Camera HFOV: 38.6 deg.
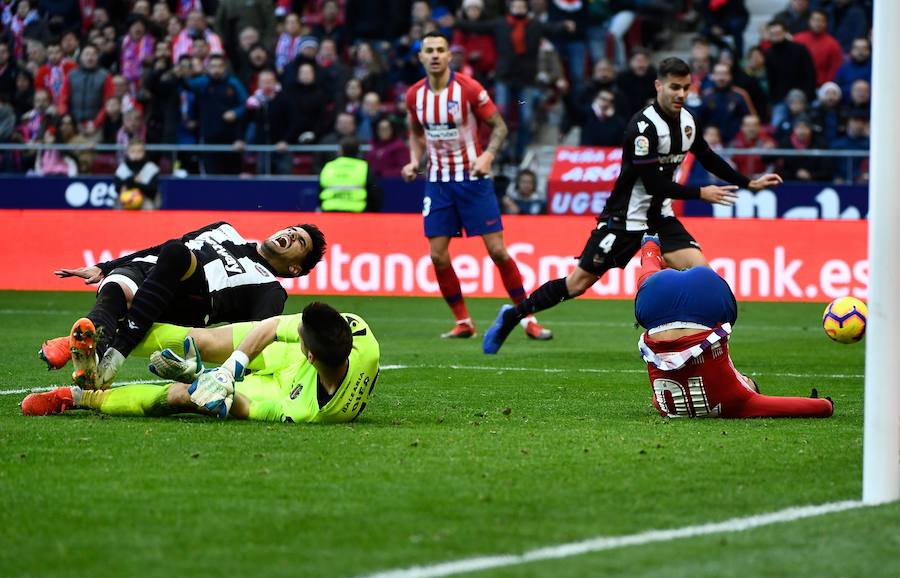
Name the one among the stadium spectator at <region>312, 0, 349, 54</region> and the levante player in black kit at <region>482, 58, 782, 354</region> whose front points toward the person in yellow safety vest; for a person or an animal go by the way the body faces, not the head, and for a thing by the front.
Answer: the stadium spectator

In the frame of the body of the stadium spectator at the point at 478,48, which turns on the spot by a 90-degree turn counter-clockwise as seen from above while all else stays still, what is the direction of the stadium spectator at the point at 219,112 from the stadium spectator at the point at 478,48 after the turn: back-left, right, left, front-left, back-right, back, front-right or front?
back

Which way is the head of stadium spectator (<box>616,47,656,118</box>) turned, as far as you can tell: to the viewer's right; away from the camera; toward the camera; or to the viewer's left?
toward the camera

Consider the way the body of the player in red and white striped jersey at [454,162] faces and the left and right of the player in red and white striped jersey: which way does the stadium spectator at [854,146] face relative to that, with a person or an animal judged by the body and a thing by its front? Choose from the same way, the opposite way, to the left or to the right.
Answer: the same way

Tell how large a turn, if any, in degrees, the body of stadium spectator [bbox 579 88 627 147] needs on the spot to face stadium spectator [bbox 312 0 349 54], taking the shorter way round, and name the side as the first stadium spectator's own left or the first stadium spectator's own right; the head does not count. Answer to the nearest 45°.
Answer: approximately 135° to the first stadium spectator's own right

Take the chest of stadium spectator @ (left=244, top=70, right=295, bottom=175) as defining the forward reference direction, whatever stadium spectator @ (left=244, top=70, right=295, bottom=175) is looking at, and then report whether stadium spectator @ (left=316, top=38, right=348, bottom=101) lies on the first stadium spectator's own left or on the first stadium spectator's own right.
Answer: on the first stadium spectator's own left

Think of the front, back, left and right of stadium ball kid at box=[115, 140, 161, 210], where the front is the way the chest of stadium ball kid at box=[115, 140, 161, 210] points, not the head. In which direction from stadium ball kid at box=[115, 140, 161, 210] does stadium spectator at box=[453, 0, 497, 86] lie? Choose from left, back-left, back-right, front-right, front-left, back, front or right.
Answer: left

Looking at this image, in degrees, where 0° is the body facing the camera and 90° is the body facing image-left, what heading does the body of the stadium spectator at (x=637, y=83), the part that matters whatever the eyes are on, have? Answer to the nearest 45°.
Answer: approximately 0°

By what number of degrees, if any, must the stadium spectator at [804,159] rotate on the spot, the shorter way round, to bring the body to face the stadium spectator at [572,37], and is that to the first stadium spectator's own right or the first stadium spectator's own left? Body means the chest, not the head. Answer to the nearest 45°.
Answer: approximately 90° to the first stadium spectator's own right

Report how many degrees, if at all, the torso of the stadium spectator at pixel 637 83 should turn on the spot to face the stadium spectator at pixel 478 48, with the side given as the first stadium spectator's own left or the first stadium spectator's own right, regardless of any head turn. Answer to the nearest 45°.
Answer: approximately 90° to the first stadium spectator's own right

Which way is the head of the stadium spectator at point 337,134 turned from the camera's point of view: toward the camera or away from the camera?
toward the camera

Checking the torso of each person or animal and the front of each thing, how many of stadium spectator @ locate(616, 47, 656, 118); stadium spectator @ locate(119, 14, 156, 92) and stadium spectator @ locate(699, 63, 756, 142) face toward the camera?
3

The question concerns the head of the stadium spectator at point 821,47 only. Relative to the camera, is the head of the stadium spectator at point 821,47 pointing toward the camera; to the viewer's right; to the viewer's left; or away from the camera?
toward the camera

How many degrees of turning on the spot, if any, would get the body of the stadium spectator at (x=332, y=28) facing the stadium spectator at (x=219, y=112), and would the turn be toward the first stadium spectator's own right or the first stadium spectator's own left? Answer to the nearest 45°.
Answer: approximately 45° to the first stadium spectator's own right

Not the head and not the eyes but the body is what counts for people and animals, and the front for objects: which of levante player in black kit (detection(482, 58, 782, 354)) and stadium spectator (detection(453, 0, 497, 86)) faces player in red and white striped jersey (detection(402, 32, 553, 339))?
the stadium spectator

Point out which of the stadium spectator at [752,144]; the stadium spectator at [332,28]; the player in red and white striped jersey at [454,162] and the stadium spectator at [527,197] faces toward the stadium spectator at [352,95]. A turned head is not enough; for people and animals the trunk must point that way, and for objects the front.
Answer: the stadium spectator at [332,28]

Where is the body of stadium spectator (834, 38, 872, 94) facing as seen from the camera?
toward the camera

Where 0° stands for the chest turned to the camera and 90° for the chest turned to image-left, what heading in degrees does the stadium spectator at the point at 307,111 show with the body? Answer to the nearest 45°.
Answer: approximately 0°

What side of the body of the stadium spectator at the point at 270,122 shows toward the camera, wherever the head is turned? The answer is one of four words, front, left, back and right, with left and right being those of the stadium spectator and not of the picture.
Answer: front

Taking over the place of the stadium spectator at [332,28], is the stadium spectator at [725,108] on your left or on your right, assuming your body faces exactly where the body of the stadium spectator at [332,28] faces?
on your left

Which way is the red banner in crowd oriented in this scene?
toward the camera
